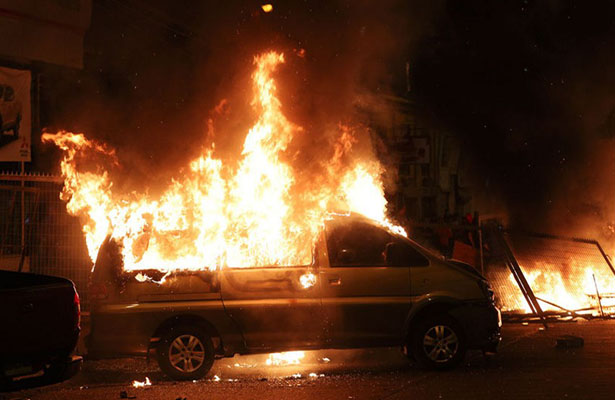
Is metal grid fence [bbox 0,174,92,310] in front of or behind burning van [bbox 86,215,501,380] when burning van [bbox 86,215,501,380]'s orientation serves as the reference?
behind

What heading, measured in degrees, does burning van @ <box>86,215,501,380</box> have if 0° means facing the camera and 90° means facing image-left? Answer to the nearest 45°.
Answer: approximately 270°

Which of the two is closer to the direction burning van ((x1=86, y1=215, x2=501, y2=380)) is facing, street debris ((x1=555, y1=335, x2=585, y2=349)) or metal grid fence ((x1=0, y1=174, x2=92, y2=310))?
the street debris

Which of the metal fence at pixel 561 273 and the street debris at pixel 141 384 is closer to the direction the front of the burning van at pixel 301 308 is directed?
the metal fence

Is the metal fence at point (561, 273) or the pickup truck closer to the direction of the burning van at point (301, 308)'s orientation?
the metal fence

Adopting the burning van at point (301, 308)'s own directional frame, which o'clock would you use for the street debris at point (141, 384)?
The street debris is roughly at 6 o'clock from the burning van.
